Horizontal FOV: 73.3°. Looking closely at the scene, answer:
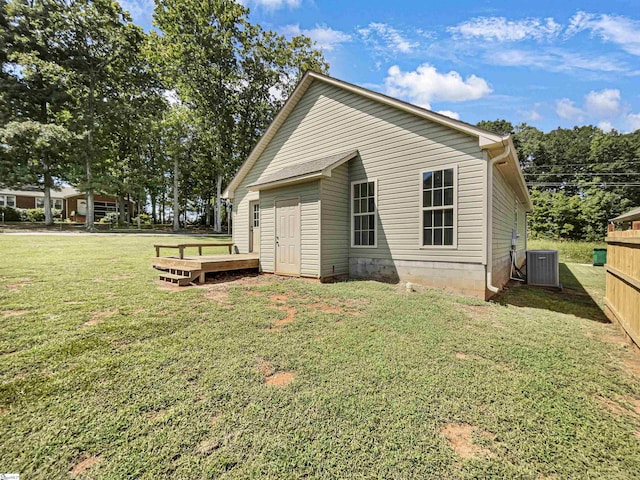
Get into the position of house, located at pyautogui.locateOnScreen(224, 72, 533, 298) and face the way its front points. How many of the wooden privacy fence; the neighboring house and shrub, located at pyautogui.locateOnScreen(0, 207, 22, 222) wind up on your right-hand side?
1

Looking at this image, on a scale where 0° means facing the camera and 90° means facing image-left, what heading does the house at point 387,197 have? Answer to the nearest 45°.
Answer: approximately 225°

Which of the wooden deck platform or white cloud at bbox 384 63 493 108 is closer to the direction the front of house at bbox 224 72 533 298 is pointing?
the white cloud
